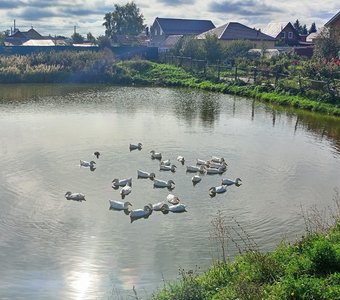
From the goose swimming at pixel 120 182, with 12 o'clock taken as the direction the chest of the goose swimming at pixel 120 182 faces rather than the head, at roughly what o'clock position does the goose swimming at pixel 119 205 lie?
the goose swimming at pixel 119 205 is roughly at 9 o'clock from the goose swimming at pixel 120 182.

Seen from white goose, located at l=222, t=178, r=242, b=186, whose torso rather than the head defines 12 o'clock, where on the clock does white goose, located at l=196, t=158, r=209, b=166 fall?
white goose, located at l=196, t=158, r=209, b=166 is roughly at 8 o'clock from white goose, located at l=222, t=178, r=242, b=186.

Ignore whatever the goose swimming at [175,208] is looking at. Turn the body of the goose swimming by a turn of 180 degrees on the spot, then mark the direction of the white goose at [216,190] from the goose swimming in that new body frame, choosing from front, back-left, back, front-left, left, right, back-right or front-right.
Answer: front-left

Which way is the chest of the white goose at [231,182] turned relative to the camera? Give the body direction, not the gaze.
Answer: to the viewer's right

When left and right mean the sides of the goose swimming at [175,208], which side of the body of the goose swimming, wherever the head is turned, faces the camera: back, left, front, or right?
left

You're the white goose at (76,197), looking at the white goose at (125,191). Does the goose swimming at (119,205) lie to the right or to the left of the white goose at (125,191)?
right

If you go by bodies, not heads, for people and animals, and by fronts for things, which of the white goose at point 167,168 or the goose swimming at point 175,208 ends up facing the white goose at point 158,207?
the goose swimming

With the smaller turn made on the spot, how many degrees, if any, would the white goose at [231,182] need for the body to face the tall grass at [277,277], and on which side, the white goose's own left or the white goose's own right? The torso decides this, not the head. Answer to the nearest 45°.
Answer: approximately 90° to the white goose's own right

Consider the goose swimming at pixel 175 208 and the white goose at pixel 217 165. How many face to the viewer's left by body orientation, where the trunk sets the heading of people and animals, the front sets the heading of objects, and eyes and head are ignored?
1
